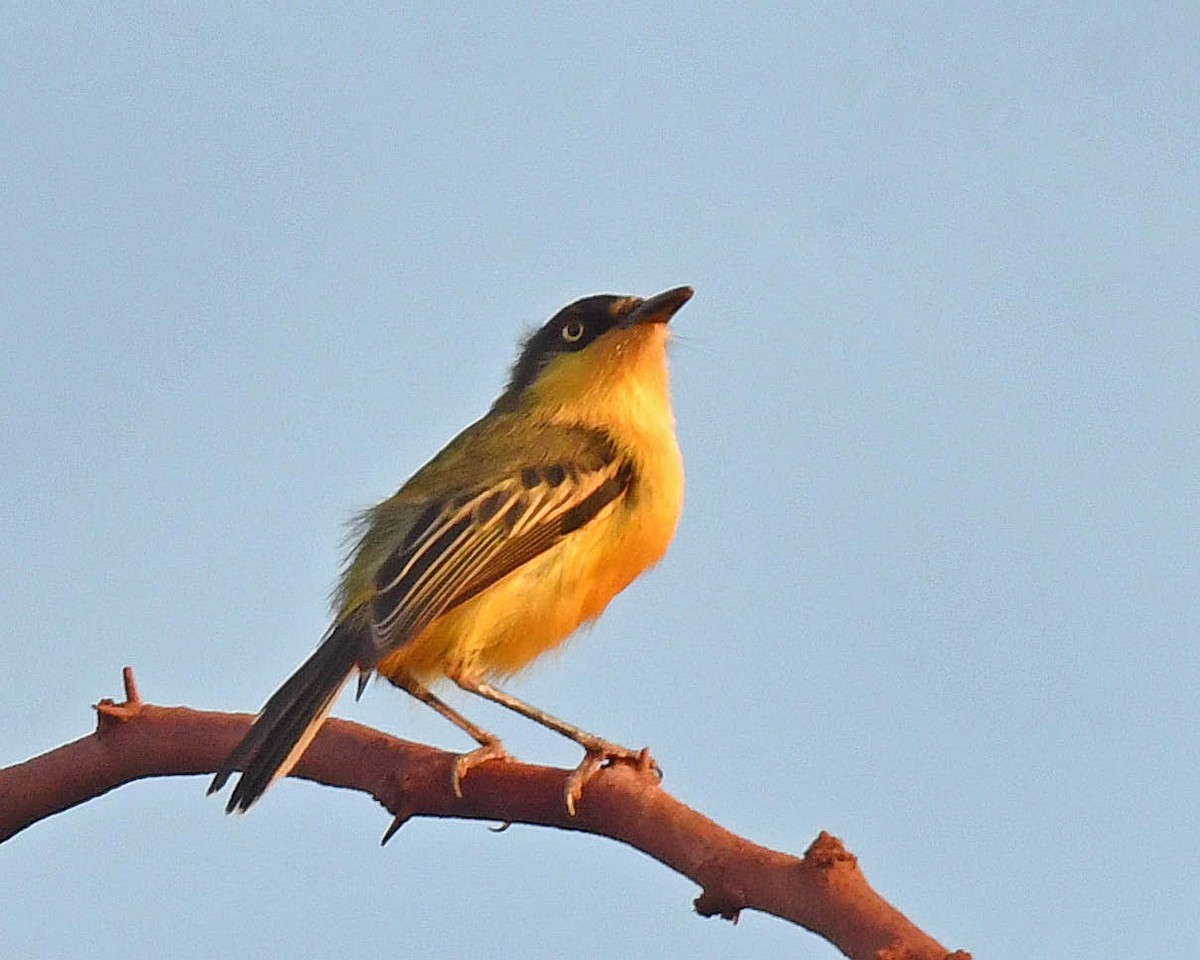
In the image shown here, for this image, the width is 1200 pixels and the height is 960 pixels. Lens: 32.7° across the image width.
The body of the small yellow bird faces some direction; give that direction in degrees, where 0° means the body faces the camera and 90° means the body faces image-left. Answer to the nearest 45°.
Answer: approximately 270°
